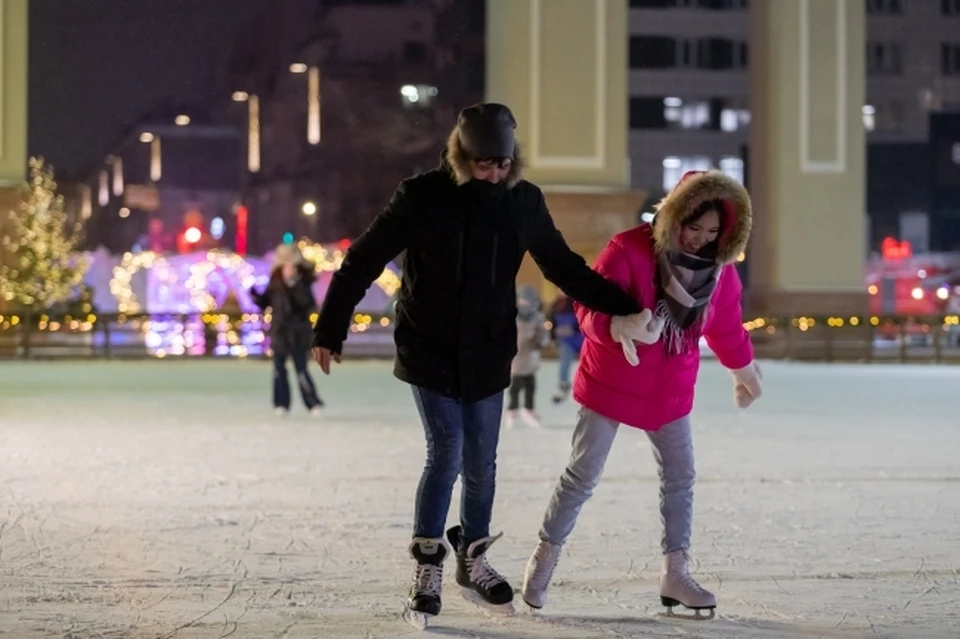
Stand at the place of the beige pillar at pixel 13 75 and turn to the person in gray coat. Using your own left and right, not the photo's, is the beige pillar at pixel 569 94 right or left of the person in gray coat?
left

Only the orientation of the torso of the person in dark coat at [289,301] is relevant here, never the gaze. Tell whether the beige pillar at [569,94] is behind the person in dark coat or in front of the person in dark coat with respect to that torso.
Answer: behind

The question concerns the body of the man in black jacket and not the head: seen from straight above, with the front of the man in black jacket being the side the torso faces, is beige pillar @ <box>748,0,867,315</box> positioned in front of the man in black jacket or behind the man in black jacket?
behind

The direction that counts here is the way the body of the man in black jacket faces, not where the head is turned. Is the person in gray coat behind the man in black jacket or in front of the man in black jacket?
behind

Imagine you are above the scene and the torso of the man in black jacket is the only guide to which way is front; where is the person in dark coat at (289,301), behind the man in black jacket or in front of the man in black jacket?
behind

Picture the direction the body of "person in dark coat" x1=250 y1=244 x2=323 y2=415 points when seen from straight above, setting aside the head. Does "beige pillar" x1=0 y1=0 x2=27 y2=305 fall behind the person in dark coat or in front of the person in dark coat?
behind

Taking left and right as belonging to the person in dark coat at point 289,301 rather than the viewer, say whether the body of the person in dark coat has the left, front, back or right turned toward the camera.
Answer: front

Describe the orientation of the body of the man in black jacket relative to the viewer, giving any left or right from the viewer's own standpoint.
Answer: facing the viewer
